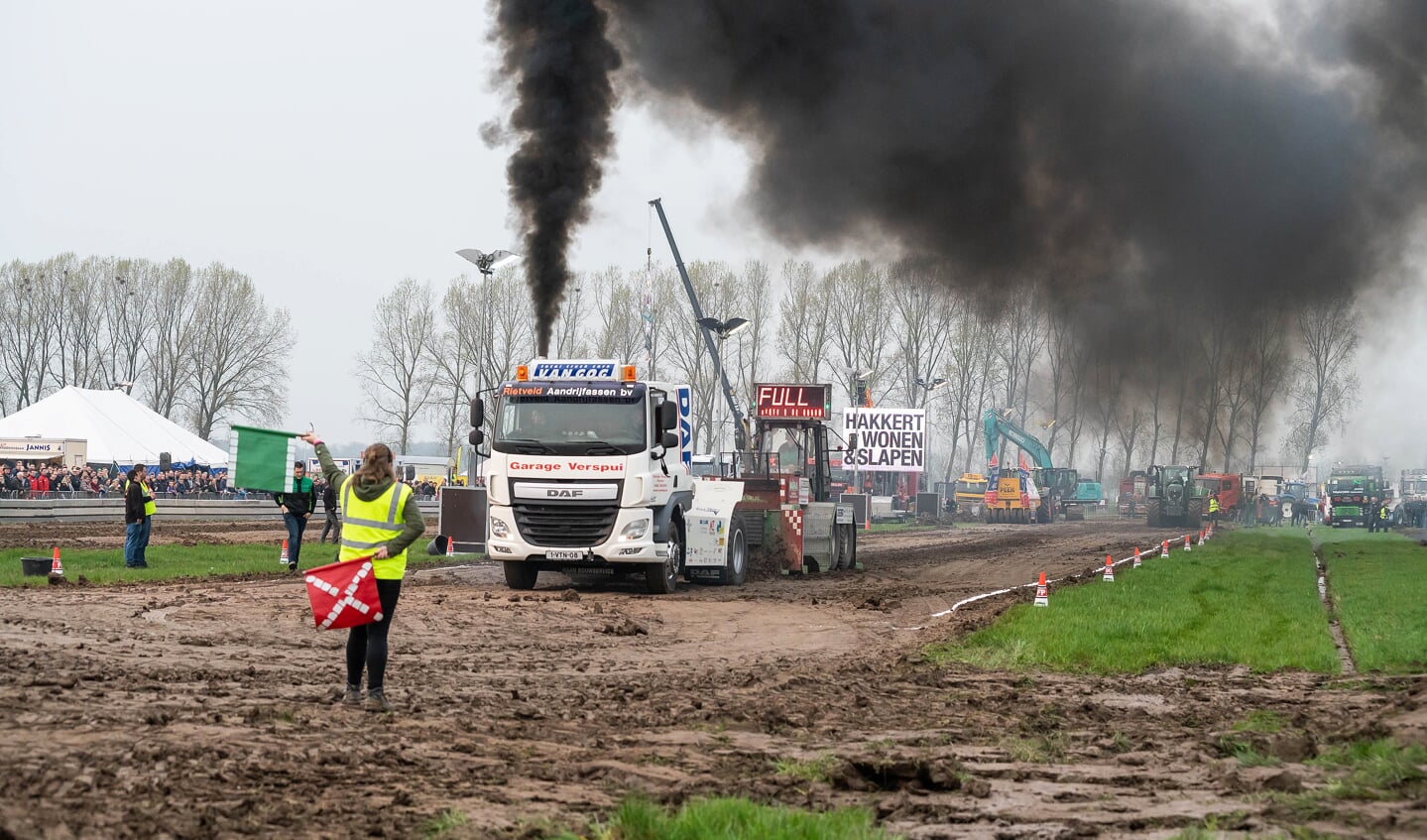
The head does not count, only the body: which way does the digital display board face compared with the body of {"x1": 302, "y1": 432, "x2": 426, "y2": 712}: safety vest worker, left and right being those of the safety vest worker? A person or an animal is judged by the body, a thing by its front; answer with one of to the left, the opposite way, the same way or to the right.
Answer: the opposite way

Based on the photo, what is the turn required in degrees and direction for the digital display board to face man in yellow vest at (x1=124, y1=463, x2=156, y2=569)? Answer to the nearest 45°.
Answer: approximately 45° to its right

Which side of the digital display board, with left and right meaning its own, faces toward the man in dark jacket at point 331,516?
right

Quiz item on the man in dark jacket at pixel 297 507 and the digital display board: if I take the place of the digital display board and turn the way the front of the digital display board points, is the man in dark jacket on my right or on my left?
on my right

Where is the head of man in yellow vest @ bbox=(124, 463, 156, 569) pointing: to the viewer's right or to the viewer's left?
to the viewer's right

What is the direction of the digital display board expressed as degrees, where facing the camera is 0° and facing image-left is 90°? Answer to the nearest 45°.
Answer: approximately 0°

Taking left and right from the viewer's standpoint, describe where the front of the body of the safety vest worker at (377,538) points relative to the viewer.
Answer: facing away from the viewer

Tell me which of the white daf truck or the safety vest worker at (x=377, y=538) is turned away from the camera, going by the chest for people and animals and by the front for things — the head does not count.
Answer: the safety vest worker

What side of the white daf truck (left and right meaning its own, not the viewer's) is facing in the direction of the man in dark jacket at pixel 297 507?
right

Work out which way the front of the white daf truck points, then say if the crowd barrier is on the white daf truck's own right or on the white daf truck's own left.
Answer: on the white daf truck's own right

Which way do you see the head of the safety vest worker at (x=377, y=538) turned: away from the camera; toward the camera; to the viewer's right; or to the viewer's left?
away from the camera
